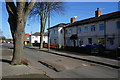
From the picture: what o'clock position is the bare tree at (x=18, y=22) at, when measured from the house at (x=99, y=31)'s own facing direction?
The bare tree is roughly at 11 o'clock from the house.
